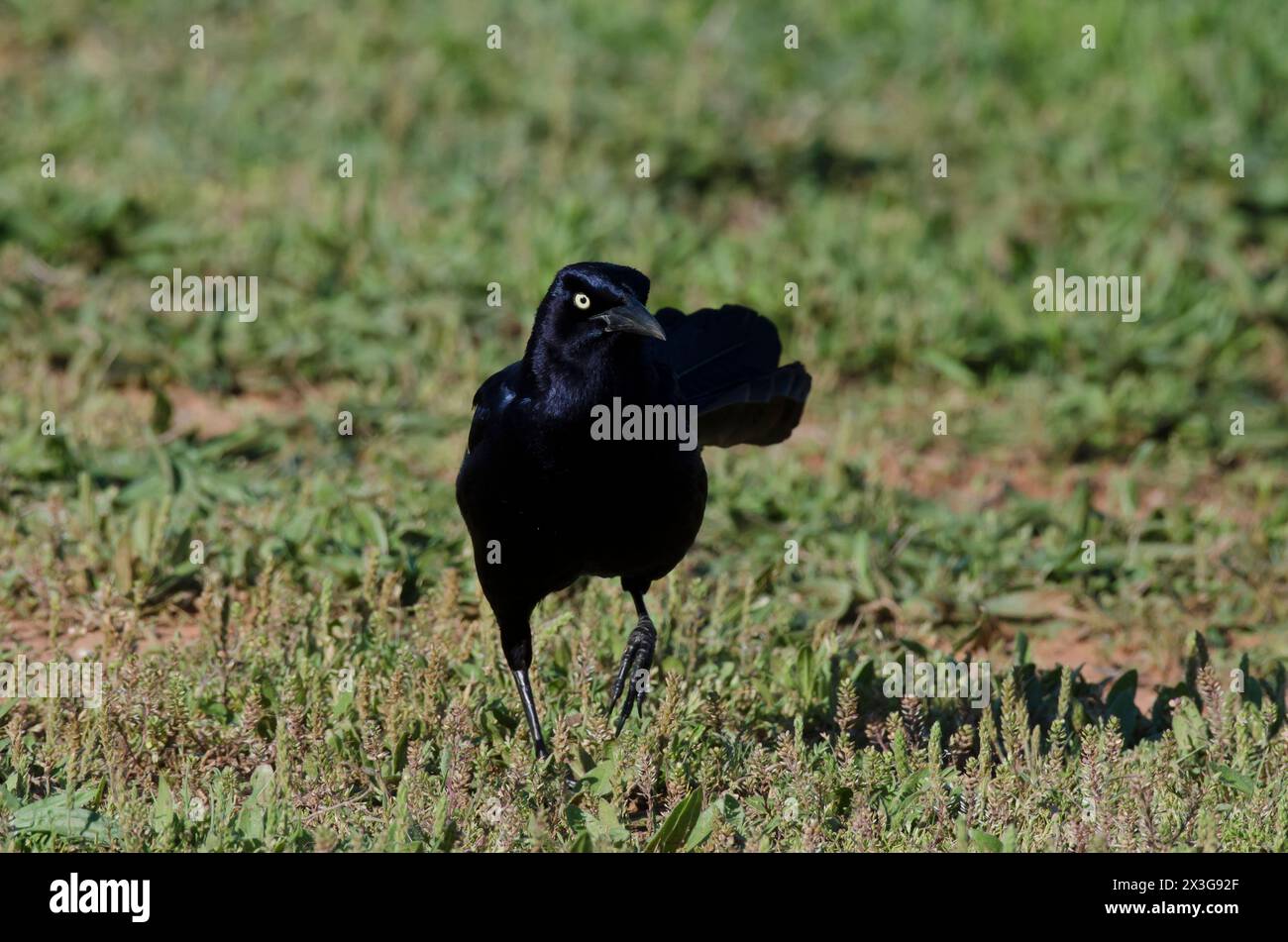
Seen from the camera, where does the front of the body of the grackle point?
toward the camera
